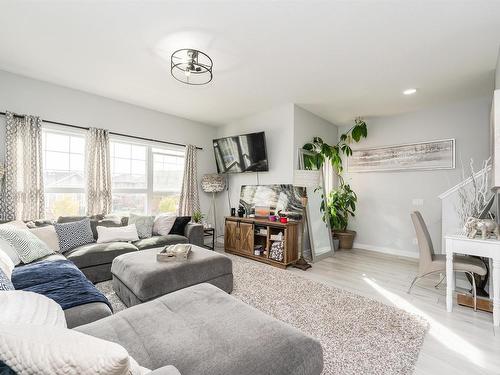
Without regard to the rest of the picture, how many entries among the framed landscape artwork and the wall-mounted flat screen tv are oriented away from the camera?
0

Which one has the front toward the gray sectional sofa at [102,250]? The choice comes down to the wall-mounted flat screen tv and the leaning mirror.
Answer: the wall-mounted flat screen tv

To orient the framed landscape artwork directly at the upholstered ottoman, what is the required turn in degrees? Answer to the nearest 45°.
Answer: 0° — it already faces it

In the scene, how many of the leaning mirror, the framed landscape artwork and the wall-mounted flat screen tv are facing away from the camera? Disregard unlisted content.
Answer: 0

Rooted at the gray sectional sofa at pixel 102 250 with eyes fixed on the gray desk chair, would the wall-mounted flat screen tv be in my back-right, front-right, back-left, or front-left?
front-left

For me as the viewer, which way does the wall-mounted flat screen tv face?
facing the viewer and to the left of the viewer

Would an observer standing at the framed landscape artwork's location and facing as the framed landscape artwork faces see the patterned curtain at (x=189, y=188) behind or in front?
in front

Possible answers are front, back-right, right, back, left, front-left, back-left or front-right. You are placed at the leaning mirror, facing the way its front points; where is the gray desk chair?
front

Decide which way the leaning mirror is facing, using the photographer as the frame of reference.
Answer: facing the viewer and to the right of the viewer

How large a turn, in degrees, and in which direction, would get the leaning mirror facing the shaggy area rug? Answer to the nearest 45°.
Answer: approximately 45° to its right

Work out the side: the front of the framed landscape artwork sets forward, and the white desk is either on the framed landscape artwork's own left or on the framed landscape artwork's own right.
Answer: on the framed landscape artwork's own left

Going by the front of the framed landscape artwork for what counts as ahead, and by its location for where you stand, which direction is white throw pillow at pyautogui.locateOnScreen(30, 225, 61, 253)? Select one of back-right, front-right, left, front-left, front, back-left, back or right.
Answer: front

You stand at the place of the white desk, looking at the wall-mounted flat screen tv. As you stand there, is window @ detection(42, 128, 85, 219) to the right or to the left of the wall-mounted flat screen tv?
left

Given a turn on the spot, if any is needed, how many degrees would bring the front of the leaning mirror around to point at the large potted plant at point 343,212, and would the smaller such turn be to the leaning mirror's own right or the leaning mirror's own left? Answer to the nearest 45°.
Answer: approximately 90° to the leaning mirror's own left

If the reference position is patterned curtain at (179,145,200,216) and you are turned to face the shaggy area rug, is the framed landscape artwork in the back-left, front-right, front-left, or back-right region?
front-left

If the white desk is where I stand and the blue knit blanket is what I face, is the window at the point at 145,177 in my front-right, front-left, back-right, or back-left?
front-right

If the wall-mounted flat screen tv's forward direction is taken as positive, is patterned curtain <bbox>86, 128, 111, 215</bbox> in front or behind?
in front

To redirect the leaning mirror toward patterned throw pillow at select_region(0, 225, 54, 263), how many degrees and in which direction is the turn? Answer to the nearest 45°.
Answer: approximately 90° to its right
